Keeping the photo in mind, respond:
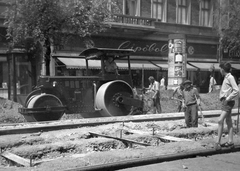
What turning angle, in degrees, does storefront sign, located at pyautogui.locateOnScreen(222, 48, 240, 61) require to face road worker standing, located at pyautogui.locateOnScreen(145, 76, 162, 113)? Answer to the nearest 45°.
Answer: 0° — it already faces them

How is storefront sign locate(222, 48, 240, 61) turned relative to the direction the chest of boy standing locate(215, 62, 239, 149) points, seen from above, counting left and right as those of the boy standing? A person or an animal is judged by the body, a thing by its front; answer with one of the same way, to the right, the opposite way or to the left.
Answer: to the left

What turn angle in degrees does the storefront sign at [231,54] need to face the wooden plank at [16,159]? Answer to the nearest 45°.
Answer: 0° — it already faces it

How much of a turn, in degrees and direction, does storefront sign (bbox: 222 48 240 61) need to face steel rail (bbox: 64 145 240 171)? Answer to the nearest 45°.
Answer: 0° — it already faces it

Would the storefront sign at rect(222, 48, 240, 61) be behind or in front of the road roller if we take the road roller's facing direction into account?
behind

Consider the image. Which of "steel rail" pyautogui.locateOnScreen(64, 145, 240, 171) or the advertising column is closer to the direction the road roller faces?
the steel rail

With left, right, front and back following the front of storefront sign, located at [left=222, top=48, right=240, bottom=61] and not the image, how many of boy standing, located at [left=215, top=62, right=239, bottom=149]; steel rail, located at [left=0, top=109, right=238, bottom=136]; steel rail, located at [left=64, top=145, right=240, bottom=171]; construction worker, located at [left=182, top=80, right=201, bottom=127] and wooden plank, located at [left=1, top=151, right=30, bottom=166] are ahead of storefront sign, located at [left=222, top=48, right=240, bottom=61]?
5

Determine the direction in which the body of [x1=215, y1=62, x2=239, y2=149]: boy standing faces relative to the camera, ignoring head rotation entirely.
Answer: to the viewer's left

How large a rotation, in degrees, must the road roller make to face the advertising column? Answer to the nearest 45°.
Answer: approximately 180°
